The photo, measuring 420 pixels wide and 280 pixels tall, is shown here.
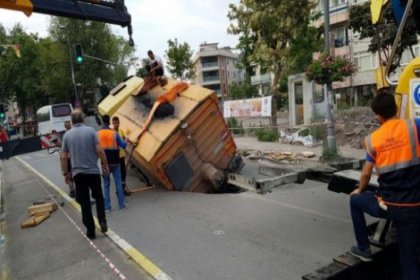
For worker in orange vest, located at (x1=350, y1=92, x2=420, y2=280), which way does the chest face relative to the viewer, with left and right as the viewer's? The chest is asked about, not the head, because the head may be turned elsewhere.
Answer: facing away from the viewer and to the left of the viewer

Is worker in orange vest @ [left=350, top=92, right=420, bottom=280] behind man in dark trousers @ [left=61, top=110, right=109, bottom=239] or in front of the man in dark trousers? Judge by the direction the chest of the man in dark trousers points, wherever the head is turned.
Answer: behind

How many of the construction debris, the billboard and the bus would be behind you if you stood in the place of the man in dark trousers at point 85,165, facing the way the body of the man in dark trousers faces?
0

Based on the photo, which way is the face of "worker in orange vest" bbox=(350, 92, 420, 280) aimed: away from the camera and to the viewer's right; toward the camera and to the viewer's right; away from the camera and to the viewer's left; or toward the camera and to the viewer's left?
away from the camera and to the viewer's left

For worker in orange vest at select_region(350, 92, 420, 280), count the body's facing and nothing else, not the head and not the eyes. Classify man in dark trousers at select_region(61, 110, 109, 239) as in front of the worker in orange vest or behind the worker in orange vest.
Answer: in front

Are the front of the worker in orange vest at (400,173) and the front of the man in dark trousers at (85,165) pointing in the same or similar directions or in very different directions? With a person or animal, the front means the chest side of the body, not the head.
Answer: same or similar directions

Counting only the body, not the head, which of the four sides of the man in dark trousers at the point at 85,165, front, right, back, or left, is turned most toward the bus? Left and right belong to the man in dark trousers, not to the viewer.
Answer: front

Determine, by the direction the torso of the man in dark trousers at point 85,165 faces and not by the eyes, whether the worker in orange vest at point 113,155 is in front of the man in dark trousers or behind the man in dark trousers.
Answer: in front

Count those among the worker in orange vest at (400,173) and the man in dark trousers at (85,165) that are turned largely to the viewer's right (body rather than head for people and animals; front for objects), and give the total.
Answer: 0

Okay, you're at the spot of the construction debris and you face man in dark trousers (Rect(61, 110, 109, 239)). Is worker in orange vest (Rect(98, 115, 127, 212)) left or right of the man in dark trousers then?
left

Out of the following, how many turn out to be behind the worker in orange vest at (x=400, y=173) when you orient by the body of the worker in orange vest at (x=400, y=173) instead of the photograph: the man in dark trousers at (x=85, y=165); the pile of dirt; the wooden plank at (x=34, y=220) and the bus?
0

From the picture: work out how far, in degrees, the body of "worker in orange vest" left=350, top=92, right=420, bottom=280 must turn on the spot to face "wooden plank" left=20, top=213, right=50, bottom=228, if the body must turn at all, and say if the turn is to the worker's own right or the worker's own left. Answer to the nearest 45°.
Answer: approximately 45° to the worker's own left

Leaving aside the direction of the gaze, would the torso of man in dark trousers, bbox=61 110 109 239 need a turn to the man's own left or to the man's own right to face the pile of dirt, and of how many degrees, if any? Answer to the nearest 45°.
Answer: approximately 45° to the man's own right

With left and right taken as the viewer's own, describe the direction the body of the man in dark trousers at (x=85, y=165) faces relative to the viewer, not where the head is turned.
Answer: facing away from the viewer

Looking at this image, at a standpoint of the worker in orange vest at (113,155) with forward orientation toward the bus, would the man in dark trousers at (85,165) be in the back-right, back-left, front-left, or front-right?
back-left

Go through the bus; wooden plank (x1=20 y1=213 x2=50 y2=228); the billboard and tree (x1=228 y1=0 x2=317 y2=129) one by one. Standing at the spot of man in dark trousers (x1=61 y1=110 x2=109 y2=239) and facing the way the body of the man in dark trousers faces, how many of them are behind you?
0
